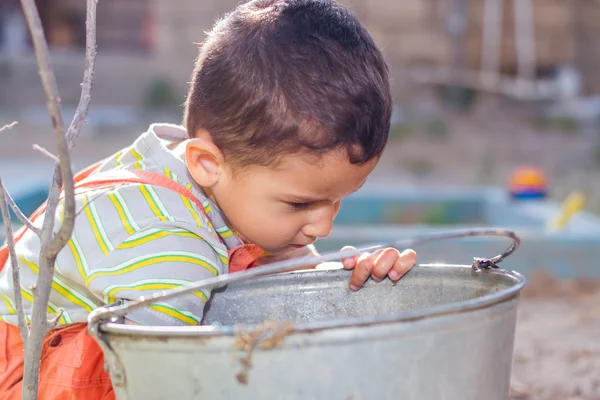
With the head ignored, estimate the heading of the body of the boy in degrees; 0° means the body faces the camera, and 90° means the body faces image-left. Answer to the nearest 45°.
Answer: approximately 270°

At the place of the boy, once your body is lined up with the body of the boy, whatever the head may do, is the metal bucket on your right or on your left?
on your right
